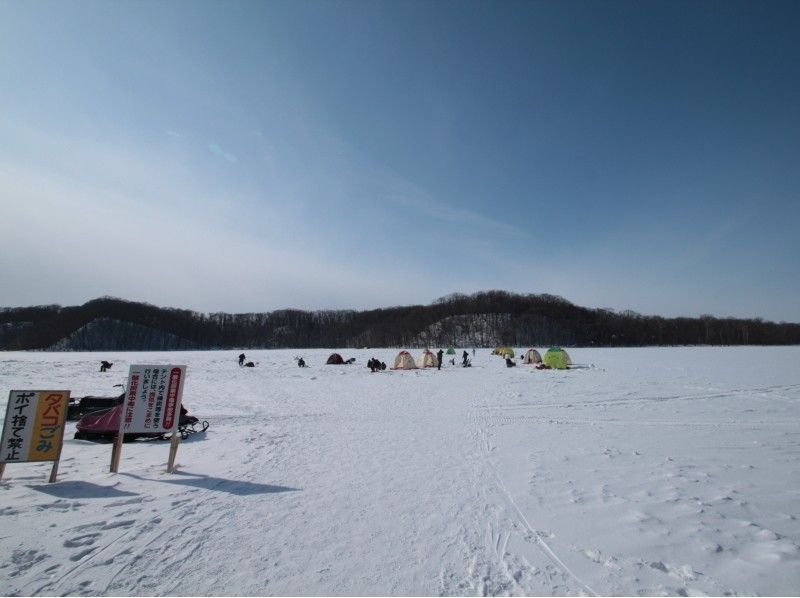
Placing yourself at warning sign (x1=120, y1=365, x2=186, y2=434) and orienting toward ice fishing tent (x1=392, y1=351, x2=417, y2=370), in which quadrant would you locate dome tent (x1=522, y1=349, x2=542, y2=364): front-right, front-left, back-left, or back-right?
front-right

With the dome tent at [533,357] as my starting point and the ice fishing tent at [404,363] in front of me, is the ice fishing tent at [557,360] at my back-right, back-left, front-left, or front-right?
front-left

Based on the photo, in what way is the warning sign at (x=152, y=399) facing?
toward the camera

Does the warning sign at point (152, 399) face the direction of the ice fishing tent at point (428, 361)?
no

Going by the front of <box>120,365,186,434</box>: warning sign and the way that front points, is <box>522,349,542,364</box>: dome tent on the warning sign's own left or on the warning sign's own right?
on the warning sign's own left

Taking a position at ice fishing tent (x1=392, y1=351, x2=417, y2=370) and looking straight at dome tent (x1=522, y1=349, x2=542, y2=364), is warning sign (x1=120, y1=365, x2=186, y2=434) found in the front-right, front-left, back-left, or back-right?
back-right

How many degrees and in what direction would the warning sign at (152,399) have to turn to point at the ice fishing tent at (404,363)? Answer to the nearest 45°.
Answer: approximately 135° to its left
